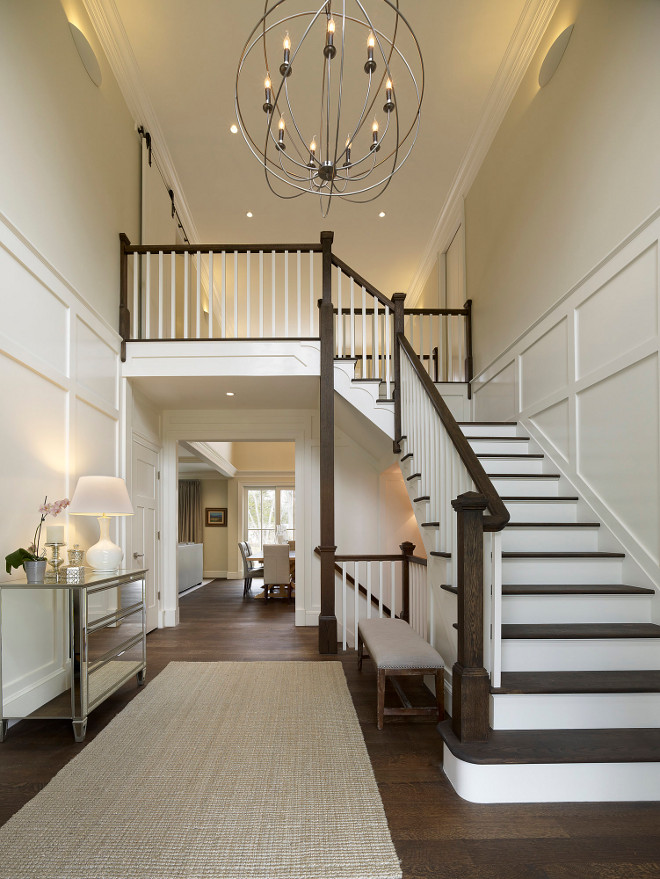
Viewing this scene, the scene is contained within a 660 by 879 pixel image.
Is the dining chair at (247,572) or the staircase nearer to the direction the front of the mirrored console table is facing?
the staircase

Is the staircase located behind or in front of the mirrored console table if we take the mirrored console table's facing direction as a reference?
in front

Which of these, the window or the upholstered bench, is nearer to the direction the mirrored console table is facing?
the upholstered bench

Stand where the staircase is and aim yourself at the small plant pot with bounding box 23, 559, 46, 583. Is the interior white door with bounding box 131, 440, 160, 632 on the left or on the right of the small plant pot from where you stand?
right

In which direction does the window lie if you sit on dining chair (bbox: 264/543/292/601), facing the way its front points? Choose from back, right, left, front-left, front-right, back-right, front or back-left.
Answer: front

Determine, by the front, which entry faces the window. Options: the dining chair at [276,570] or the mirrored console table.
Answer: the dining chair

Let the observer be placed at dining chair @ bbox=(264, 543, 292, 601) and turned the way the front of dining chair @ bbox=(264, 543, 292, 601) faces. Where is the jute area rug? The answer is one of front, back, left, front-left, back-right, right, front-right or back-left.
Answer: back

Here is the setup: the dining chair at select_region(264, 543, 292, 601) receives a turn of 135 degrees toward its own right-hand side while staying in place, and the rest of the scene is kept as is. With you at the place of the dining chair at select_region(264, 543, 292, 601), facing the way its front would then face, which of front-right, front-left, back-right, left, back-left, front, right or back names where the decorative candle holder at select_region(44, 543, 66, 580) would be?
front-right

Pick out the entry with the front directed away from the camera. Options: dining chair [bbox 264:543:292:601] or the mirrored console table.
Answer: the dining chair

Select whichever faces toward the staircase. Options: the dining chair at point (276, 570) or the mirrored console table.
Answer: the mirrored console table

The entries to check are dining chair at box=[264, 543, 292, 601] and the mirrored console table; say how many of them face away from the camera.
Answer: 1

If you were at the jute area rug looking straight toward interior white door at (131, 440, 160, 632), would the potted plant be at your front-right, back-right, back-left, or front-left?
front-left

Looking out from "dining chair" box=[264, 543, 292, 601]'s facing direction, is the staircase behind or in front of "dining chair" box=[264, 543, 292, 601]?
behind

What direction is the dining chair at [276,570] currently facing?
away from the camera

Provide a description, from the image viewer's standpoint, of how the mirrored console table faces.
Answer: facing the viewer and to the right of the viewer
